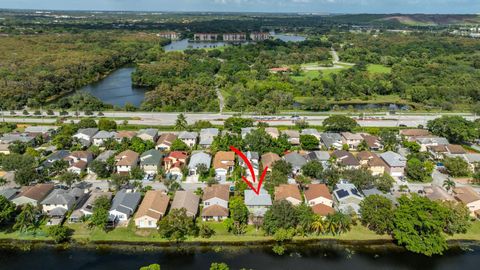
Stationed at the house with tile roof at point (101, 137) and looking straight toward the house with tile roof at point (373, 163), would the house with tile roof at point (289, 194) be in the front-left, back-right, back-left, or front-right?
front-right

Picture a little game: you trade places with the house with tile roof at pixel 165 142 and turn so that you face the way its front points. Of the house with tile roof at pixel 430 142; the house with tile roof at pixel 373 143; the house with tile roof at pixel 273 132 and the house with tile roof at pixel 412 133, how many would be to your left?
4

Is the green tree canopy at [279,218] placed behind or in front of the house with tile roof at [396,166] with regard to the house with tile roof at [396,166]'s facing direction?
in front

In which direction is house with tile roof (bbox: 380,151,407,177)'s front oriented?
toward the camera

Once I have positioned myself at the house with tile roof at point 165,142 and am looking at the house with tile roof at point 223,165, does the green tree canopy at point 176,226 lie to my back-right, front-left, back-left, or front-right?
front-right

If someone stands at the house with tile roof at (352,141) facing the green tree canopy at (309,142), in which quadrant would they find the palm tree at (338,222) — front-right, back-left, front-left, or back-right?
front-left

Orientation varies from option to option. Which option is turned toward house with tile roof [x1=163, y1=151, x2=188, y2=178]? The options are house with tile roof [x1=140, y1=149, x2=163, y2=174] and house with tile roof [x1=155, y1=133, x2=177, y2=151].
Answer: house with tile roof [x1=155, y1=133, x2=177, y2=151]

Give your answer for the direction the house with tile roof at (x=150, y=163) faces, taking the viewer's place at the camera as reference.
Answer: facing the viewer

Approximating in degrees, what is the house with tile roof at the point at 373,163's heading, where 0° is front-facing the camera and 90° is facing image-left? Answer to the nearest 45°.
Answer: approximately 0°
